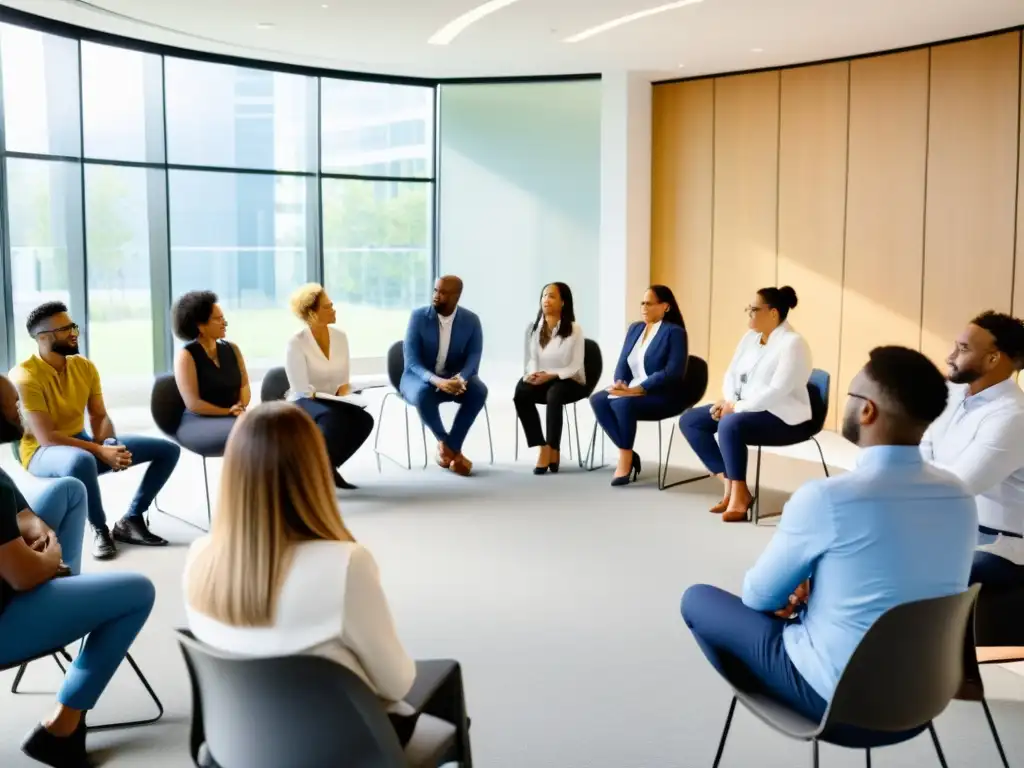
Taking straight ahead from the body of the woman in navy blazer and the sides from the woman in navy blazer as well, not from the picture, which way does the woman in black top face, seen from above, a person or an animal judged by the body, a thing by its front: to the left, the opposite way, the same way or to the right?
to the left

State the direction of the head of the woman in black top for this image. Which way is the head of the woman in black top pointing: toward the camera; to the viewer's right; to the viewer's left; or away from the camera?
to the viewer's right

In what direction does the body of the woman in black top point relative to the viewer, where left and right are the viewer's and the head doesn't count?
facing the viewer and to the right of the viewer

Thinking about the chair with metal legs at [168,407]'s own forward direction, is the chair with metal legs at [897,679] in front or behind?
in front

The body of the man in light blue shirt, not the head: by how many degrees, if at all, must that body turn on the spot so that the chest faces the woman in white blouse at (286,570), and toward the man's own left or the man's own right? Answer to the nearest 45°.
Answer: approximately 90° to the man's own left

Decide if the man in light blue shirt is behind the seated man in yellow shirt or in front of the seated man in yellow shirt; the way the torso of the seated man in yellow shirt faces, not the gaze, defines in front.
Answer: in front

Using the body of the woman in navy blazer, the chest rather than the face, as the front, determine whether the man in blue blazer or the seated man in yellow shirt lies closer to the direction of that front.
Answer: the seated man in yellow shirt

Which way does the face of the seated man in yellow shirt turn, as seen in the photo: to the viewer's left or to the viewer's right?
to the viewer's right

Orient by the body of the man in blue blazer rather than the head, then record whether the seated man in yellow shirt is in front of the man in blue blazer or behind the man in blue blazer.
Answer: in front

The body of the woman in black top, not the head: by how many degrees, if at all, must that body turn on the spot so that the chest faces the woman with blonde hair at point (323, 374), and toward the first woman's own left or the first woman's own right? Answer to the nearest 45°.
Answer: approximately 90° to the first woman's own left

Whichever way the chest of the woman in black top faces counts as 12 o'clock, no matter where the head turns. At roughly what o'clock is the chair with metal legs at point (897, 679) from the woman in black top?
The chair with metal legs is roughly at 1 o'clock from the woman in black top.

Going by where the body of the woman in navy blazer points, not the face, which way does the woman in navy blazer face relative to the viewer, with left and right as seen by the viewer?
facing the viewer and to the left of the viewer

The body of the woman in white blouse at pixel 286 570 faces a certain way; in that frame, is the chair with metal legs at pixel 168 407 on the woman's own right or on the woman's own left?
on the woman's own left

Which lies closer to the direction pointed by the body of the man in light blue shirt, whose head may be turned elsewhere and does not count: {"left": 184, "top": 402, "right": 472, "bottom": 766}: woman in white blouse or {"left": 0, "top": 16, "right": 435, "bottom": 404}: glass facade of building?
the glass facade of building

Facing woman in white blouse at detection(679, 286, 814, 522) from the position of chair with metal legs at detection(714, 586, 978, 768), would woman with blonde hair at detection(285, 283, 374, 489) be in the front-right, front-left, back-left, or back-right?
front-left

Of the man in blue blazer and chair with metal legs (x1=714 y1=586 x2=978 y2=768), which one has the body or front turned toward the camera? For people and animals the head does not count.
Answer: the man in blue blazer

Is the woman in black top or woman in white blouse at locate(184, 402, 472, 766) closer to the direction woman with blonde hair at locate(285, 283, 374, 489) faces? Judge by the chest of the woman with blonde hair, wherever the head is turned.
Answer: the woman in white blouse
